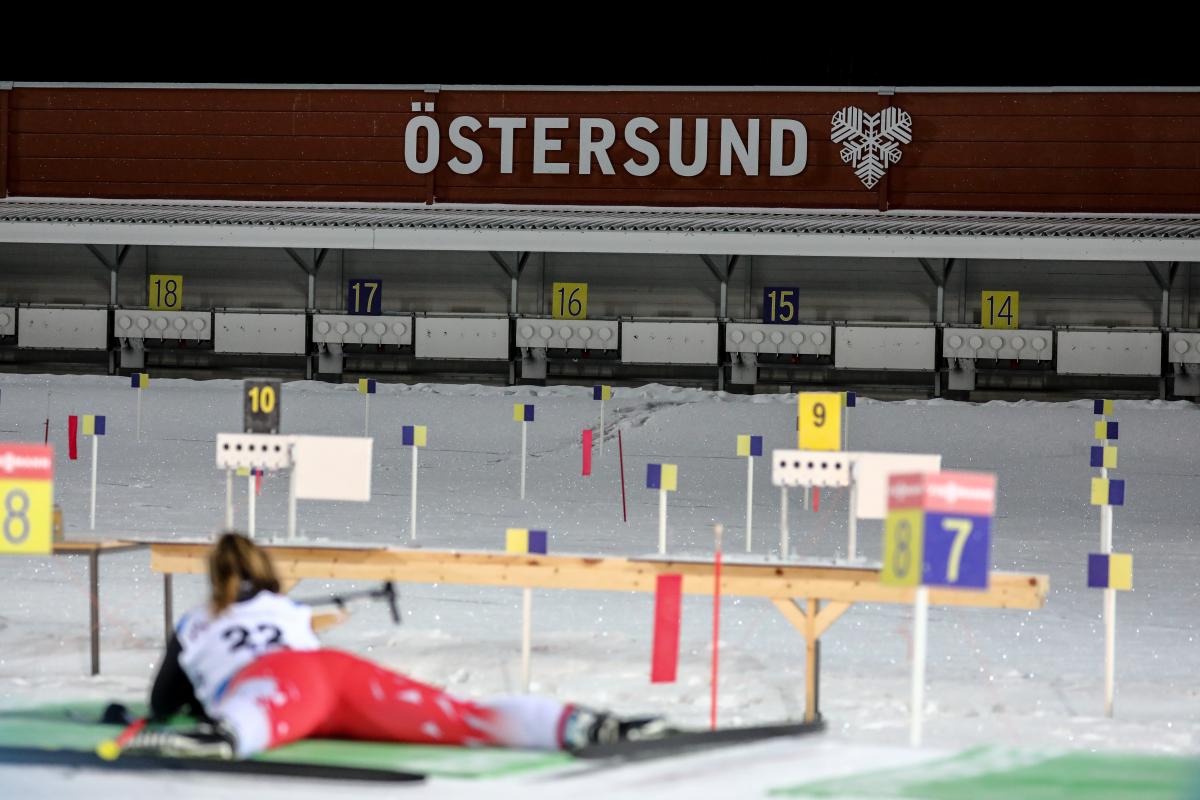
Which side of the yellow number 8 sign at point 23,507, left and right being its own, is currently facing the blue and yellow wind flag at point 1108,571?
left

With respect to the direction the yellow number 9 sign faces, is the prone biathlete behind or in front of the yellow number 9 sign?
in front

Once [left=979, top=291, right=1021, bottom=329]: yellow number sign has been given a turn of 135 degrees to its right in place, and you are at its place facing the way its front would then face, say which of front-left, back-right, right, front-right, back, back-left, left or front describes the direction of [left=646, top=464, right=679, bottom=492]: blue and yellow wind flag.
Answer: back-left

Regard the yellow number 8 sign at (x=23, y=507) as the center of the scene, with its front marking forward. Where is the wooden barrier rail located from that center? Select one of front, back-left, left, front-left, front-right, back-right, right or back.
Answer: left

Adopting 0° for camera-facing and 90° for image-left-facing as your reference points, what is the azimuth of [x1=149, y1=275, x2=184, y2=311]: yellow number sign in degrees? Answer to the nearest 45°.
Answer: approximately 0°

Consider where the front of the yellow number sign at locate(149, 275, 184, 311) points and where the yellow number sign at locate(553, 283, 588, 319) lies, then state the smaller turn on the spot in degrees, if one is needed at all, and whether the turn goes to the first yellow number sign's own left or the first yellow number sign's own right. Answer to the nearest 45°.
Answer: approximately 90° to the first yellow number sign's own left

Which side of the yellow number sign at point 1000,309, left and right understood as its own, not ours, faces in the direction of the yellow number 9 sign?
front

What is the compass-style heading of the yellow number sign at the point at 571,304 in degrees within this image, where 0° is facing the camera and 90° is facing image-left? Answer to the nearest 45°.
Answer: approximately 0°

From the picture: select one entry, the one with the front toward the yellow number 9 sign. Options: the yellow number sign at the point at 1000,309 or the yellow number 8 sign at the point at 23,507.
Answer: the yellow number sign

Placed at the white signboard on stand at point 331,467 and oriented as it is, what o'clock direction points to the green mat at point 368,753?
The green mat is roughly at 12 o'clock from the white signboard on stand.
